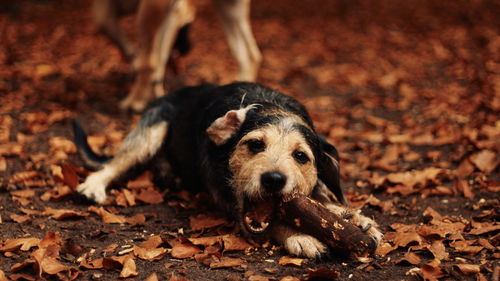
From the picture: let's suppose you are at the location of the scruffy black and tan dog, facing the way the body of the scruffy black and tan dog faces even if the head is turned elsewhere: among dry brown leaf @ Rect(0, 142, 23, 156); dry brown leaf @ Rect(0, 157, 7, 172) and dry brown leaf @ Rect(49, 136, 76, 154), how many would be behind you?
3

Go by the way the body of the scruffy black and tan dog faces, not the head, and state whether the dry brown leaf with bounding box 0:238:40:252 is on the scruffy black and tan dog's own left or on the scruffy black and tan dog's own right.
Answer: on the scruffy black and tan dog's own right

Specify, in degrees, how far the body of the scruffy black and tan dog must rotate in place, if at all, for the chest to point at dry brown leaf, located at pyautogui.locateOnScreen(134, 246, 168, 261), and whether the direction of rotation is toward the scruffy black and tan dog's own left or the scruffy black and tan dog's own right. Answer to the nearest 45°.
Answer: approximately 90° to the scruffy black and tan dog's own right

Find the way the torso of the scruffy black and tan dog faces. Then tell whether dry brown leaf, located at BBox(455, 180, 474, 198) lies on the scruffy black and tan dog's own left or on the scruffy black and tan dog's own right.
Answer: on the scruffy black and tan dog's own left

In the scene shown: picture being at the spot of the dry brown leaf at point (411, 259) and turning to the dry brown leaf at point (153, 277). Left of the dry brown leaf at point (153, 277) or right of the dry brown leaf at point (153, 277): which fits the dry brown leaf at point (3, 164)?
right

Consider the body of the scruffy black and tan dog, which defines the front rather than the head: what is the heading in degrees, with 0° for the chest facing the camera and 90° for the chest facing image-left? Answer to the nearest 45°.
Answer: approximately 315°

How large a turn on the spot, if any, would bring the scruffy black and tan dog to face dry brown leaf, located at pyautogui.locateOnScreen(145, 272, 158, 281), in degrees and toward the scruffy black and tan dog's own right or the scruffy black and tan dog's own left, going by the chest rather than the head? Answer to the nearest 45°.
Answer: approximately 90° to the scruffy black and tan dog's own right

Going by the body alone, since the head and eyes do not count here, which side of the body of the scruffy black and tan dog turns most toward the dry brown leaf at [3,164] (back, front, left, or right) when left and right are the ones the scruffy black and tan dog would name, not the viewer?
back
